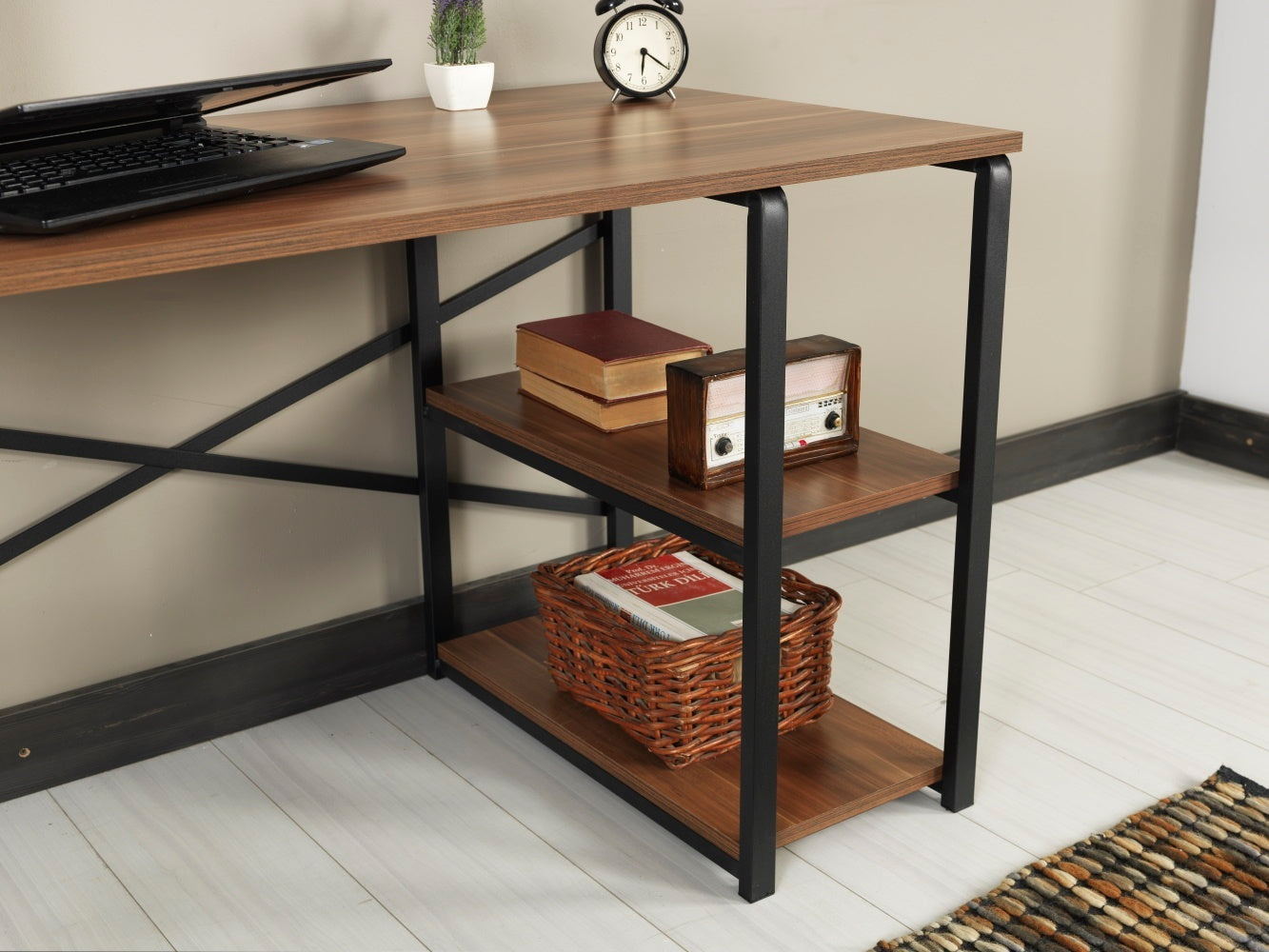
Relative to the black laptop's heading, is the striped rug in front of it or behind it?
in front

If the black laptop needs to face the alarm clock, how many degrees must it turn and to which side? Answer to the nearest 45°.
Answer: approximately 90° to its left

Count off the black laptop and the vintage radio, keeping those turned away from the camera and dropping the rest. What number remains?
0

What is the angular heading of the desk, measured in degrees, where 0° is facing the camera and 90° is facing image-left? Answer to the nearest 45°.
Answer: approximately 315°

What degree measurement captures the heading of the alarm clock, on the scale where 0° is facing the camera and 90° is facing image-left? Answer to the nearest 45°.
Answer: approximately 0°

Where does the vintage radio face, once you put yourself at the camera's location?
facing the viewer and to the right of the viewer

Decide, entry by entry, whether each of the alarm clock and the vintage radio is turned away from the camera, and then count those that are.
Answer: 0

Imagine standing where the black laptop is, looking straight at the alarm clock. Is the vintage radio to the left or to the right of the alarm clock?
right
